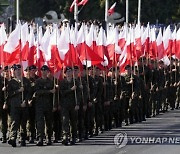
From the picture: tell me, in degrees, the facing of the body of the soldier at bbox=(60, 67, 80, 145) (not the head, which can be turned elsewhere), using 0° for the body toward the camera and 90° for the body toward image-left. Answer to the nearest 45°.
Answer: approximately 0°
